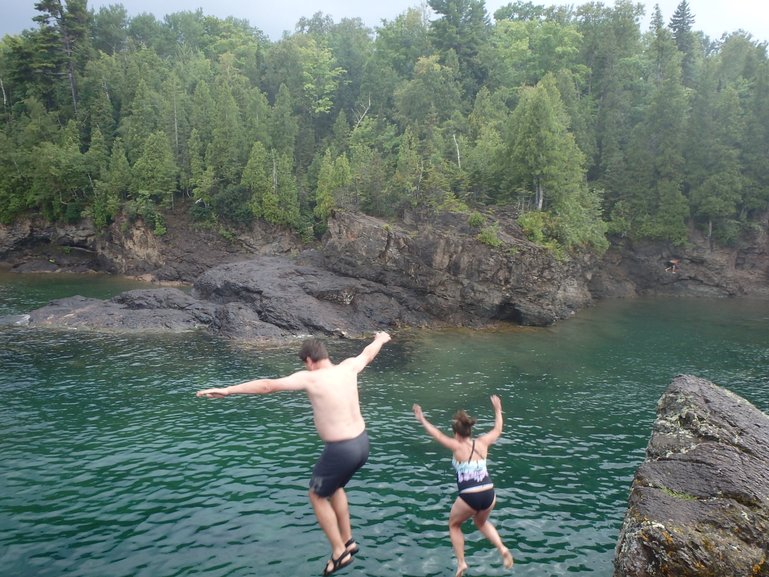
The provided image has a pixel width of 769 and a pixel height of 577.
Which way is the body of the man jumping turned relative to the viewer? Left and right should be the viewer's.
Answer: facing away from the viewer and to the left of the viewer

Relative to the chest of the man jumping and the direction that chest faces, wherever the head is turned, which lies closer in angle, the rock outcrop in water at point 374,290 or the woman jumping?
the rock outcrop in water

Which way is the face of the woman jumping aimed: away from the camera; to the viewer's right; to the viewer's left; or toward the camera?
away from the camera

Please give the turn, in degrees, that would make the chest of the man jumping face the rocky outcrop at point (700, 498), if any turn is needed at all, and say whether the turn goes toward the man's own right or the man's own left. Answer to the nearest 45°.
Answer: approximately 135° to the man's own right

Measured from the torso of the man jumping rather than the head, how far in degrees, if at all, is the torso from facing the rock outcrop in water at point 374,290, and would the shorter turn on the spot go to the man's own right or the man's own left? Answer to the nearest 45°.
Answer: approximately 45° to the man's own right

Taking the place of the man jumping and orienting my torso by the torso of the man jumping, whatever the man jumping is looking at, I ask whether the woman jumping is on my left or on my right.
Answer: on my right
